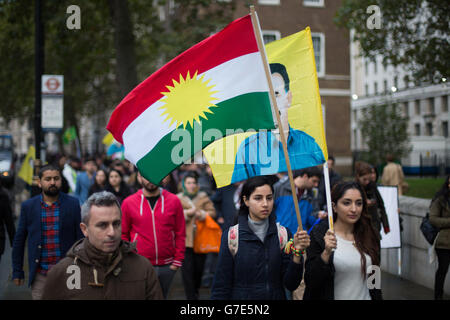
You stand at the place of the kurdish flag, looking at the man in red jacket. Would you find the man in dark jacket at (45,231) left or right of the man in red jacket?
left

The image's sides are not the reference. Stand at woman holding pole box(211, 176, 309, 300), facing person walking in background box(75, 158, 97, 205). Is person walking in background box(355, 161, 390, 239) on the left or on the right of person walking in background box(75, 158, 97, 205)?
right

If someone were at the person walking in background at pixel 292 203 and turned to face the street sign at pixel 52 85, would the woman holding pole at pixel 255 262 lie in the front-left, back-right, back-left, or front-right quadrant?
back-left

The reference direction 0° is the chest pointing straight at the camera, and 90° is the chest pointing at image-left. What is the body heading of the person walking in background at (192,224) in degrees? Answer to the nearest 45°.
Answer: approximately 0°

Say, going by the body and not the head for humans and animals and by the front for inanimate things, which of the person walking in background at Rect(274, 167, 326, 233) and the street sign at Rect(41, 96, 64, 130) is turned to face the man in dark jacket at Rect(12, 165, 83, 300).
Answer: the street sign
